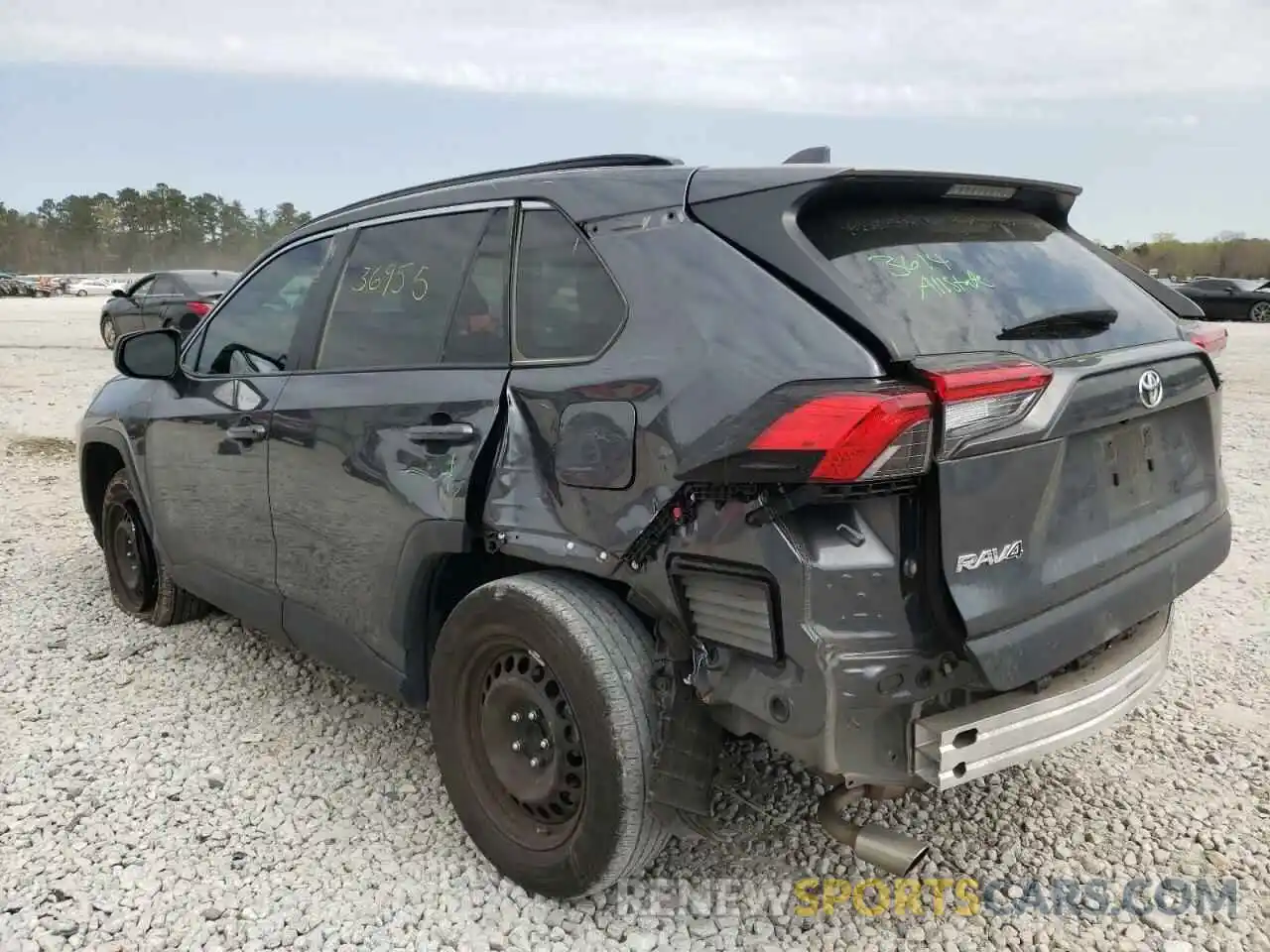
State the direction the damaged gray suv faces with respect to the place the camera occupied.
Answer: facing away from the viewer and to the left of the viewer

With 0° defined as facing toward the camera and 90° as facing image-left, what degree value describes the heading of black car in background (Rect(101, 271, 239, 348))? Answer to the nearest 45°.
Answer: approximately 135°

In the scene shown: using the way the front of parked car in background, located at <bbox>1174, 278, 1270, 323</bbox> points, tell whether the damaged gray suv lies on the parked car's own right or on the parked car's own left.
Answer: on the parked car's own right

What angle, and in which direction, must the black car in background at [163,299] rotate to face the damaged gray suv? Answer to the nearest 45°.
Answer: approximately 135° to its left

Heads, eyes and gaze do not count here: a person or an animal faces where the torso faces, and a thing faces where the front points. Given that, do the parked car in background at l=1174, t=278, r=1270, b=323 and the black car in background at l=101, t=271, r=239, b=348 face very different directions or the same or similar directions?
very different directions

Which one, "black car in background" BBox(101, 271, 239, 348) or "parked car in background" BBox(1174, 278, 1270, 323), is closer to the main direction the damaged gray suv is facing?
the black car in background

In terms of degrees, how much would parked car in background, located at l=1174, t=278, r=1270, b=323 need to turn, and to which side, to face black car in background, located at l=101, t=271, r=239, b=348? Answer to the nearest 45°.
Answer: approximately 135° to its right

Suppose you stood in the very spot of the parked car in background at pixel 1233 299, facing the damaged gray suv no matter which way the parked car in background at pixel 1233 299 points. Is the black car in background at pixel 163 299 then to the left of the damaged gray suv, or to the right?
right

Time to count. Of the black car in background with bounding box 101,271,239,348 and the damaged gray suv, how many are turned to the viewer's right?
0

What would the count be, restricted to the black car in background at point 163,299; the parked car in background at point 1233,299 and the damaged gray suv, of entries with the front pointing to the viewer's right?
1

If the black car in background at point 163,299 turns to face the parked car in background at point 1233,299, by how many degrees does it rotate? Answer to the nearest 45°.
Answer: approximately 135° to its right
